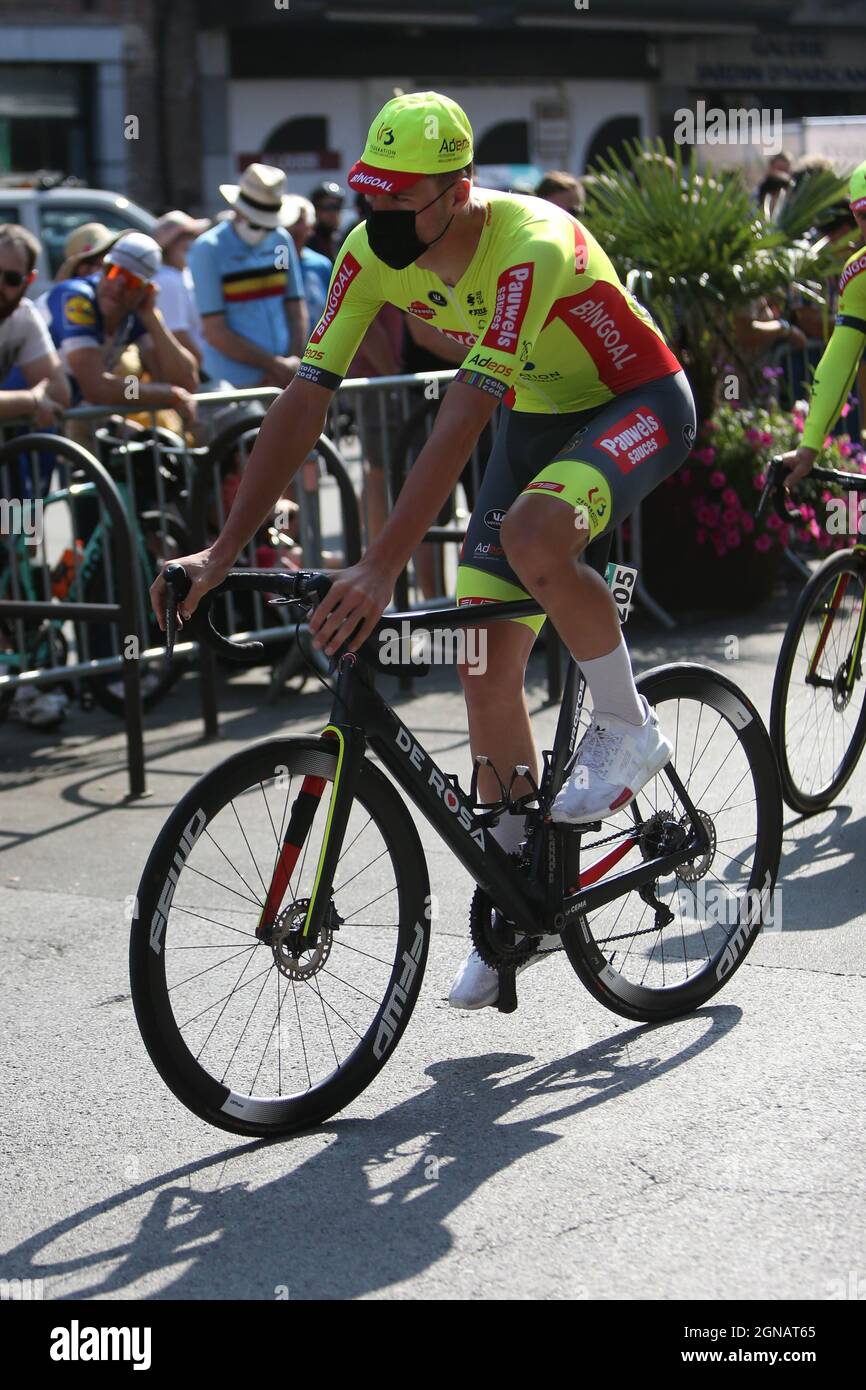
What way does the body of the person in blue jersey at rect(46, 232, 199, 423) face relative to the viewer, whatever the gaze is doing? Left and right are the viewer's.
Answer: facing the viewer and to the right of the viewer

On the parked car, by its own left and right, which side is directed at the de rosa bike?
right

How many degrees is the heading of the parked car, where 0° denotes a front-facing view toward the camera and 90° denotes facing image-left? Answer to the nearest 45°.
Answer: approximately 270°

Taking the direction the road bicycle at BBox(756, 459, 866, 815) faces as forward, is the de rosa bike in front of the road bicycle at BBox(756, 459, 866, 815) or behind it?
in front

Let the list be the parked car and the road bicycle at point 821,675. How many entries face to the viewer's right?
1

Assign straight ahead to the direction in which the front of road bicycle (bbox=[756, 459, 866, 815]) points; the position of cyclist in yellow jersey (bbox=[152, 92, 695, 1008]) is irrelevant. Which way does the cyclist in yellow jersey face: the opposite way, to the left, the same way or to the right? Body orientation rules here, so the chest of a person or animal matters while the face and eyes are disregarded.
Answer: the same way

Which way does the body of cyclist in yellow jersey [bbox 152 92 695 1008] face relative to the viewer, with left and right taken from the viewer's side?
facing the viewer and to the left of the viewer

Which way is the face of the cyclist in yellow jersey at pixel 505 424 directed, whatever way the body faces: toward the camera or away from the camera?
toward the camera

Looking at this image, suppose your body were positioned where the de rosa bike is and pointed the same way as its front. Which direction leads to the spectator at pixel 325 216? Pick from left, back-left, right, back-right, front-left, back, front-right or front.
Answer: back-right

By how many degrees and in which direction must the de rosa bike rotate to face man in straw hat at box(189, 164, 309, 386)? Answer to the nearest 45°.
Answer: approximately 135° to its right

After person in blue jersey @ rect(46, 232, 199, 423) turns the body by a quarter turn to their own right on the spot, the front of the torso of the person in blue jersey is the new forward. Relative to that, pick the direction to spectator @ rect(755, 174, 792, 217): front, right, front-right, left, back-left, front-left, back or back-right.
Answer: back

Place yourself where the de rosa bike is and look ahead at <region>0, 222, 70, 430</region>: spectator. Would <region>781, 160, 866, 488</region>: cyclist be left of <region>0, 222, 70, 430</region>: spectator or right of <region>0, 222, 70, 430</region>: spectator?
right
